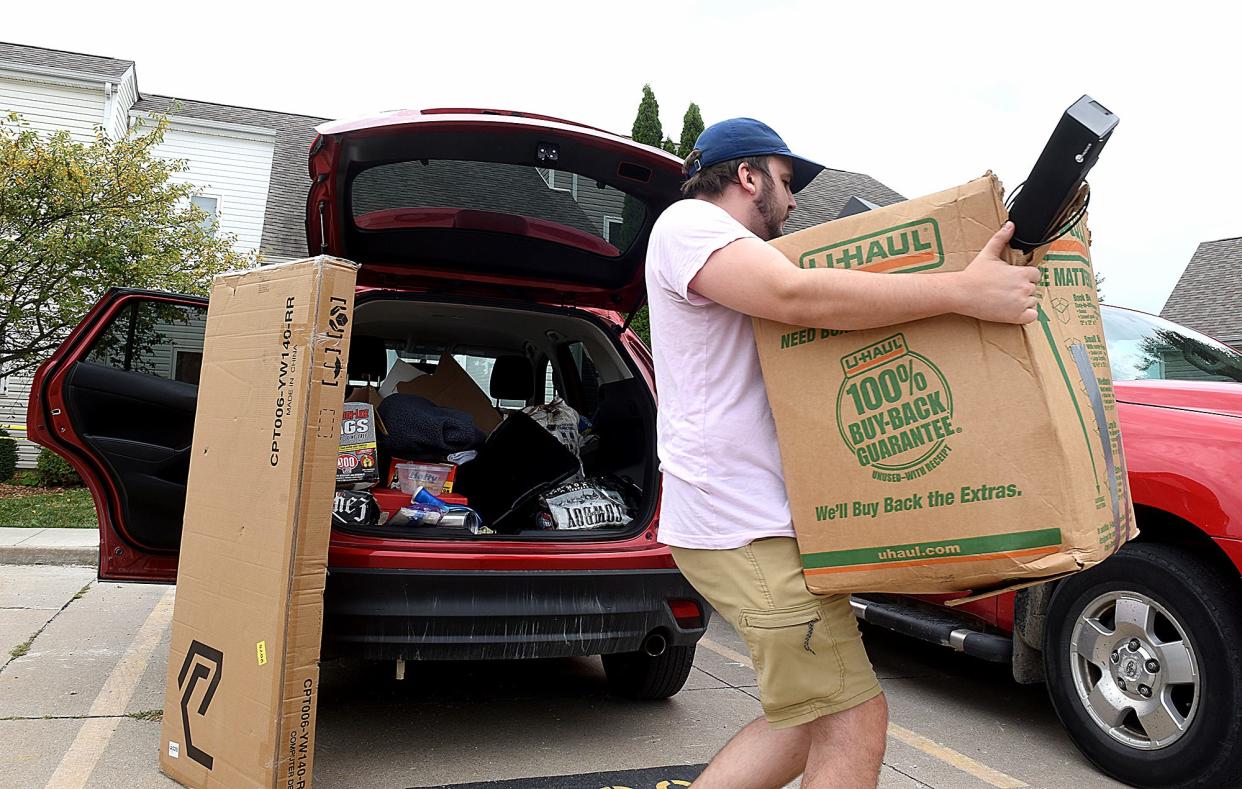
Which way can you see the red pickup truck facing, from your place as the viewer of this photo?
facing the viewer and to the right of the viewer

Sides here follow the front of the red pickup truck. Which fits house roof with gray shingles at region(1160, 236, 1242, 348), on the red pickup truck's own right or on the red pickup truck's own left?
on the red pickup truck's own left

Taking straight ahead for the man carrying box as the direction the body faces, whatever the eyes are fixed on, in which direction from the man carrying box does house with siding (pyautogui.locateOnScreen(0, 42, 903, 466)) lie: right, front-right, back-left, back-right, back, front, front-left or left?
back-left

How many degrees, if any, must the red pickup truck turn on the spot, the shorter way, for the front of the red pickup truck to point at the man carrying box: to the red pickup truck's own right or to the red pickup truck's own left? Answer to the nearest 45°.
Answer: approximately 90° to the red pickup truck's own right

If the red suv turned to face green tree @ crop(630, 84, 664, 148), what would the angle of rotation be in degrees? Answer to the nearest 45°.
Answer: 0° — it already faces it

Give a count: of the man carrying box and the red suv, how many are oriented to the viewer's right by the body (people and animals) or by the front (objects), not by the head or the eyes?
1

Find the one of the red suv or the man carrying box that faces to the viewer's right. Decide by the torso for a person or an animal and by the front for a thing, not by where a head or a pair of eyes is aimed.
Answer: the man carrying box

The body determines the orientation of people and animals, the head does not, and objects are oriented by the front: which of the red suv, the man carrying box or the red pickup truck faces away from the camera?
the red suv

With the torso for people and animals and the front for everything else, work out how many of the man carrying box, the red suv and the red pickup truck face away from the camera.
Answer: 1

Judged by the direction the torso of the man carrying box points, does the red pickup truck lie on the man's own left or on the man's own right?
on the man's own left

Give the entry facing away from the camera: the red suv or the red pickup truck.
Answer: the red suv

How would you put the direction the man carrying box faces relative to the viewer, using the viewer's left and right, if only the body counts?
facing to the right of the viewer

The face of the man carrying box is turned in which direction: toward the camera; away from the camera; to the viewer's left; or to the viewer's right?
to the viewer's right

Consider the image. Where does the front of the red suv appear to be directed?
away from the camera
